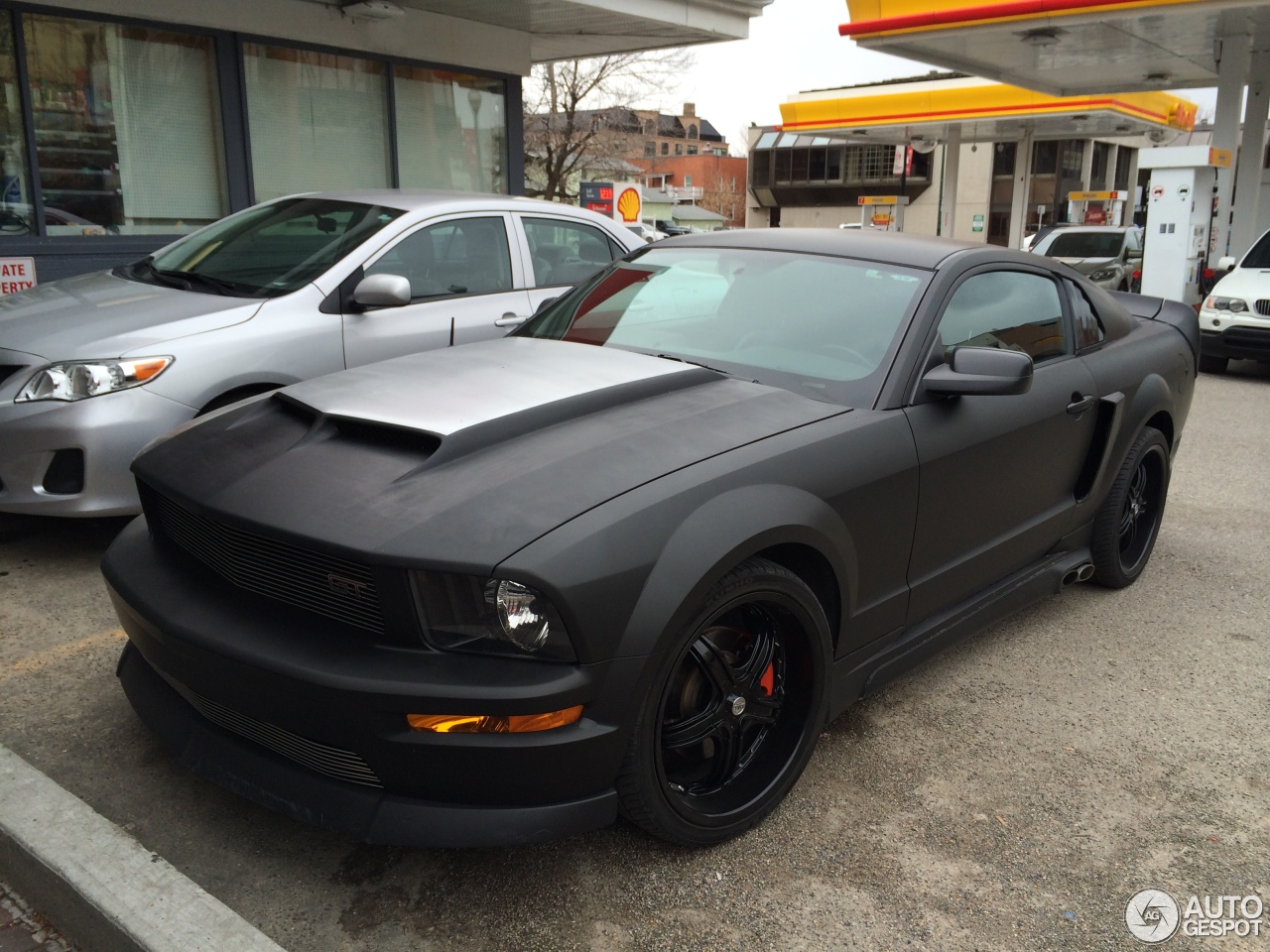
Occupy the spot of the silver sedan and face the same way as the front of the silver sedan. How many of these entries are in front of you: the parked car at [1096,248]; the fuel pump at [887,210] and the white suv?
0

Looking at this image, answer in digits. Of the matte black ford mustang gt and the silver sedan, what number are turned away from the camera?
0

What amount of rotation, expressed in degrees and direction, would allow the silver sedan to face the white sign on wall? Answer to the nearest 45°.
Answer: approximately 90° to its right

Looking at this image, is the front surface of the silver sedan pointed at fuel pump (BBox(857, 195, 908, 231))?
no

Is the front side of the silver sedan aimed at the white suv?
no

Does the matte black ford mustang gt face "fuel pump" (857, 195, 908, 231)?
no

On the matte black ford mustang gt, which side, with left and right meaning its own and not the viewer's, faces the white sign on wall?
right

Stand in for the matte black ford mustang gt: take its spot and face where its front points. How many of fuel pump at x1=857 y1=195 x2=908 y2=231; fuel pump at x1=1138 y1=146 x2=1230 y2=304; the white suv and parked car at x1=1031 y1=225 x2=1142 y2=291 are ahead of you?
0

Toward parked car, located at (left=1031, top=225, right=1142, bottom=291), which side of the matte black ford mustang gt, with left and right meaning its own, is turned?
back

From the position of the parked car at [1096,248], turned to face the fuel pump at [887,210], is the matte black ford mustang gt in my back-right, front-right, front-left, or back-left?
back-left

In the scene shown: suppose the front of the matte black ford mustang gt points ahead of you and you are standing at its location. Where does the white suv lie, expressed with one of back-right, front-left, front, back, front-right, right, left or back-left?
back

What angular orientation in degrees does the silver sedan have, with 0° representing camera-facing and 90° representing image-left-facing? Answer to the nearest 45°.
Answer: approximately 45°

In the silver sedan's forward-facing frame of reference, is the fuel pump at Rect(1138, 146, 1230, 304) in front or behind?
behind

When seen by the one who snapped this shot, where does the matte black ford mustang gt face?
facing the viewer and to the left of the viewer

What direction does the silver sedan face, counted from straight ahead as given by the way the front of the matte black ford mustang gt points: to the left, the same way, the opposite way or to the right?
the same way
